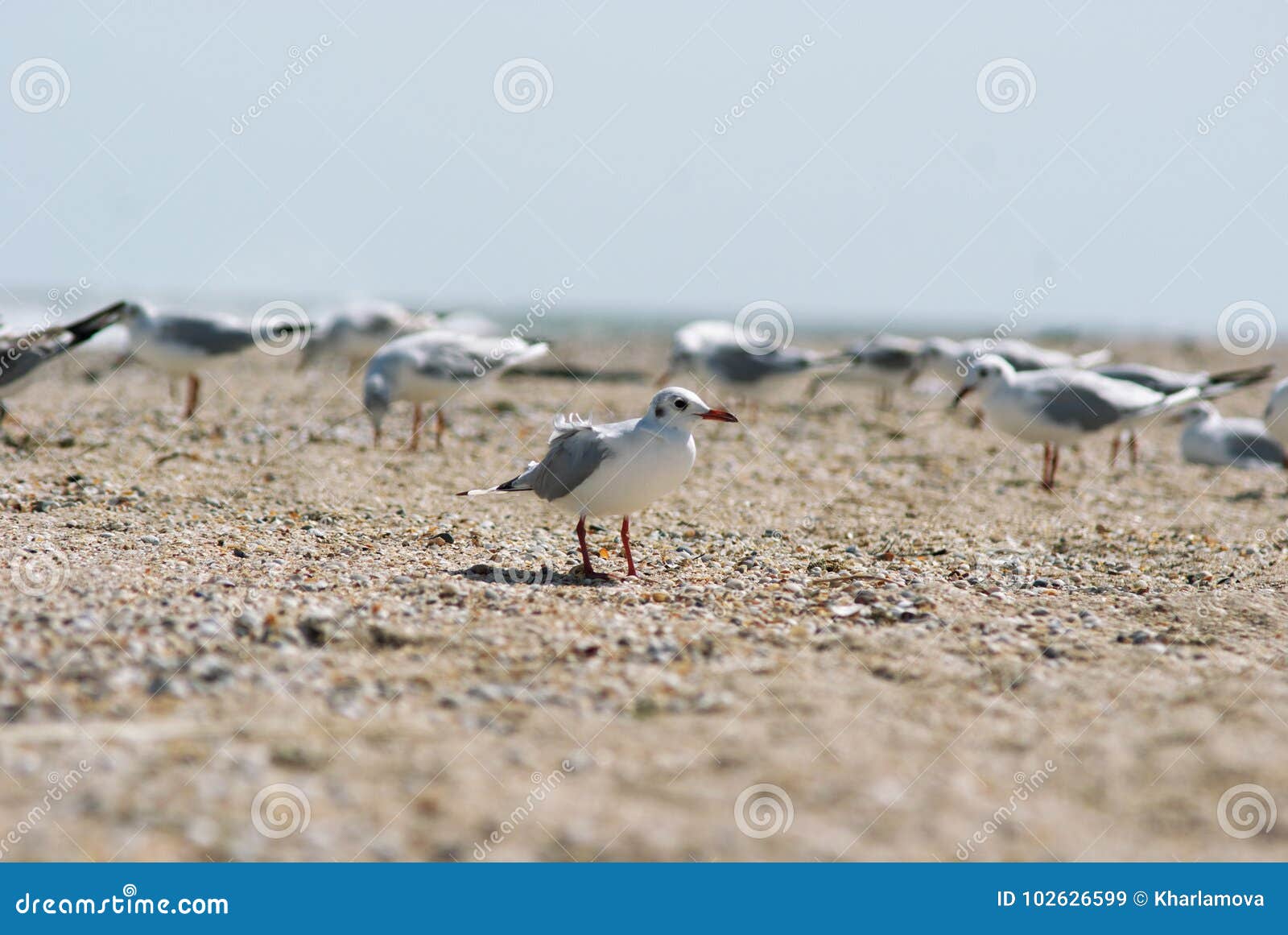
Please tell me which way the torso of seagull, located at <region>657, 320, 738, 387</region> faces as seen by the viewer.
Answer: to the viewer's left

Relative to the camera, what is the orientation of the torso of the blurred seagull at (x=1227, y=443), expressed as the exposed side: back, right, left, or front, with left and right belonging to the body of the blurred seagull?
left

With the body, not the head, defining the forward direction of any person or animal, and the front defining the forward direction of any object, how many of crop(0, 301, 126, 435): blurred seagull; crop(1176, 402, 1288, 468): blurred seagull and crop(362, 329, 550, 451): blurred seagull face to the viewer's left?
3

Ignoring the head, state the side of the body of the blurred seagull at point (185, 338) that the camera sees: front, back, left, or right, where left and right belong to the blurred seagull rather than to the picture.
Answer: left

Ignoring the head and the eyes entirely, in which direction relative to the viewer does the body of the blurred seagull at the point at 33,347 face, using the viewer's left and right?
facing to the left of the viewer

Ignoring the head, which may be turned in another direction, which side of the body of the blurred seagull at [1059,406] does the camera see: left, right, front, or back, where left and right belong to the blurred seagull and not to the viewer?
left

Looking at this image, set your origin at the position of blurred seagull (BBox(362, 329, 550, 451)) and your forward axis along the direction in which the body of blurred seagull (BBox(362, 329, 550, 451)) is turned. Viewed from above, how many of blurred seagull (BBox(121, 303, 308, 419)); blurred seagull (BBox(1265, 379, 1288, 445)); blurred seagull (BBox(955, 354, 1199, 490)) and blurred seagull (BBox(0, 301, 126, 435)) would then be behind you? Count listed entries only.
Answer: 2

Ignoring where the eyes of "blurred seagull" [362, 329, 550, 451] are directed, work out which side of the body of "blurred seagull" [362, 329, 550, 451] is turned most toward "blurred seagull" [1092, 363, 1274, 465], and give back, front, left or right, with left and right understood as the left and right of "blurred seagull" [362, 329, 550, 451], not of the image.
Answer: back

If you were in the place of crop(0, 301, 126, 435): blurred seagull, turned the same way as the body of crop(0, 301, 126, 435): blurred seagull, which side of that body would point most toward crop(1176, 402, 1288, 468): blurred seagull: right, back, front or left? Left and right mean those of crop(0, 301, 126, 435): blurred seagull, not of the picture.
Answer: back

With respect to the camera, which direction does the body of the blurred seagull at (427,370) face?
to the viewer's left
